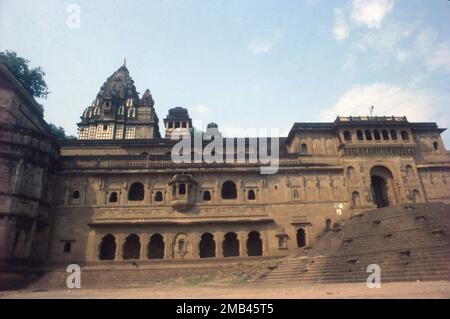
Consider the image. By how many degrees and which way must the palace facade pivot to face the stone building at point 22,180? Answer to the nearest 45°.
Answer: approximately 90° to its right

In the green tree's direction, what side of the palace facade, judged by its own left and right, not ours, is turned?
right

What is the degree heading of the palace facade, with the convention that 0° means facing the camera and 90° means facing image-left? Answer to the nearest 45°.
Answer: approximately 0°
